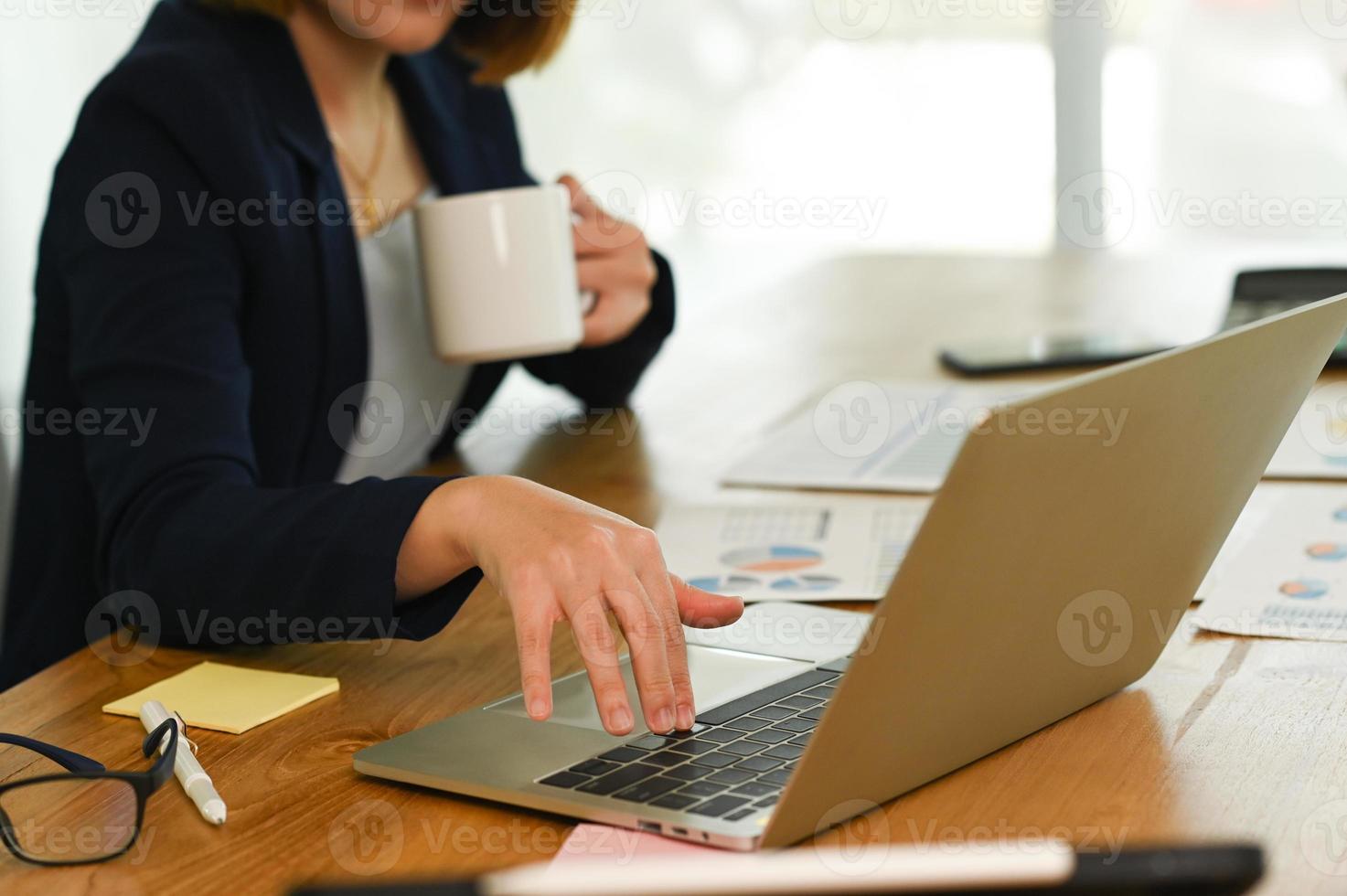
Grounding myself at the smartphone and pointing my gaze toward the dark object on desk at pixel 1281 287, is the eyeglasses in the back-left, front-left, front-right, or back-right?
back-right

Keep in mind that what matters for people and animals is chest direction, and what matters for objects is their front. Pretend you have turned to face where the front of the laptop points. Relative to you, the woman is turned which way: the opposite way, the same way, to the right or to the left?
the opposite way

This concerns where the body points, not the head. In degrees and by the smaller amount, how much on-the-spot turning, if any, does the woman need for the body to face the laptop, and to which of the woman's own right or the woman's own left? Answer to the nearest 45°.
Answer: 0° — they already face it

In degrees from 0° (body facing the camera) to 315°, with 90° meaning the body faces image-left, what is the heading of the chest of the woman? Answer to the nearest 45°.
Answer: approximately 315°
